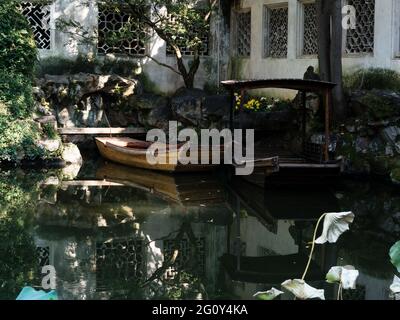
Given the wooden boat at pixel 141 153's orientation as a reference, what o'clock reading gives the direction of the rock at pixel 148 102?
The rock is roughly at 3 o'clock from the wooden boat.

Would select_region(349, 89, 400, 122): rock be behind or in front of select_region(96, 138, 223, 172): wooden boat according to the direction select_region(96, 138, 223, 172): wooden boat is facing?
behind

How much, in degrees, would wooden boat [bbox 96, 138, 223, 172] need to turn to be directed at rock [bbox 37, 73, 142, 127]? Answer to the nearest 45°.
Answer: approximately 45° to its right

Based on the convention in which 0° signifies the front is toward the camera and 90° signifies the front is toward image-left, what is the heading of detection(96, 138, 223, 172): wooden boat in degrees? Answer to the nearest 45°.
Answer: approximately 90°

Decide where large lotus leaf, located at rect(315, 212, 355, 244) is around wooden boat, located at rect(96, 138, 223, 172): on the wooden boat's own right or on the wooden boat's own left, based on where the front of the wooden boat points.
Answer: on the wooden boat's own left

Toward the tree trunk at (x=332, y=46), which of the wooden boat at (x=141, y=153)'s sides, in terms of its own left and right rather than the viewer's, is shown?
back

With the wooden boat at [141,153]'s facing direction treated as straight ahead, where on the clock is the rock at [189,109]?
The rock is roughly at 4 o'clock from the wooden boat.

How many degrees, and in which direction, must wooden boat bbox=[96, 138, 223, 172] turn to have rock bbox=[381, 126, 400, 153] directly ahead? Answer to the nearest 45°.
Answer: approximately 135° to its left

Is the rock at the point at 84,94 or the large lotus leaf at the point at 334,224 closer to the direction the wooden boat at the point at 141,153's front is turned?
the rock

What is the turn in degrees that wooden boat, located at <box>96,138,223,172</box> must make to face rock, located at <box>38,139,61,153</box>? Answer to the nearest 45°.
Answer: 0° — it already faces it

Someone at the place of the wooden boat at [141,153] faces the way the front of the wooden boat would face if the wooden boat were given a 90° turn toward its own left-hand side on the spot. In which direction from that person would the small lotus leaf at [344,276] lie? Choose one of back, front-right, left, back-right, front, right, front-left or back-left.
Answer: front

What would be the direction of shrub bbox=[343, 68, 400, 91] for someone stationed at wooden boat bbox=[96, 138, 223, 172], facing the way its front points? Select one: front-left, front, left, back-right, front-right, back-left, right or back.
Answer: back

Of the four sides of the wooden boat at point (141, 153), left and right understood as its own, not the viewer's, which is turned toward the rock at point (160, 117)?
right
